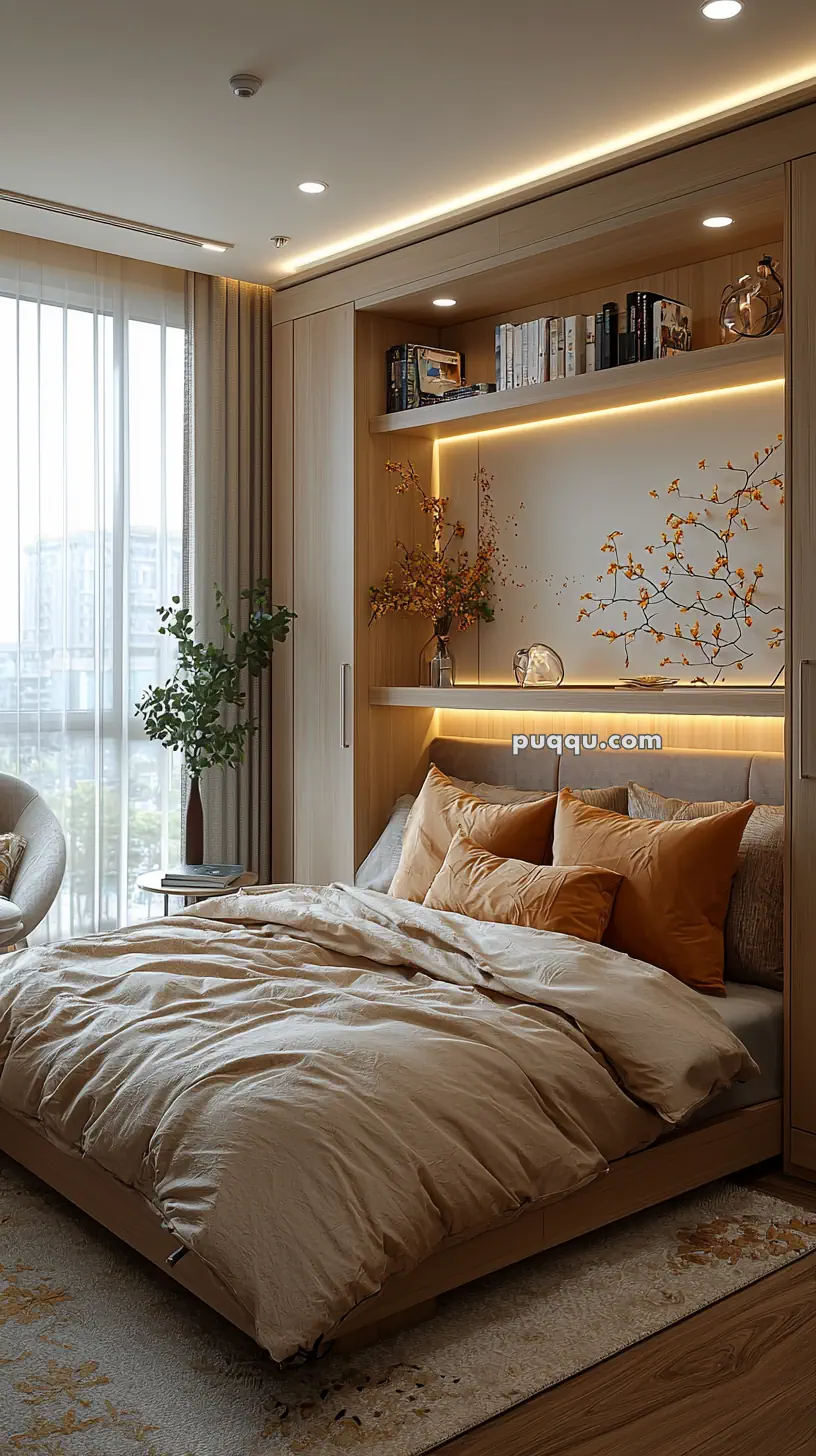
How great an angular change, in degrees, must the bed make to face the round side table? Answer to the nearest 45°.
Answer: approximately 135° to its right

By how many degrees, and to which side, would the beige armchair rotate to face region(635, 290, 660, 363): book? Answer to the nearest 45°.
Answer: approximately 90° to its left

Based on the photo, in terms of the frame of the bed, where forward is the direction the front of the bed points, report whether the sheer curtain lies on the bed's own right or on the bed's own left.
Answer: on the bed's own right

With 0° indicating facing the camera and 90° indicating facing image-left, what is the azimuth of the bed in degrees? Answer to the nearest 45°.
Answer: approximately 45°

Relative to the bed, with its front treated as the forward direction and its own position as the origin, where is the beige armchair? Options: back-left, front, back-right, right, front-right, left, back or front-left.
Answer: right

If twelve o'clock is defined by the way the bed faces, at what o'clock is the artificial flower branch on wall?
The artificial flower branch on wall is roughly at 6 o'clock from the bed.

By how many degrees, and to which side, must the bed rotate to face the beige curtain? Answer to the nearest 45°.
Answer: approximately 135° to its right
